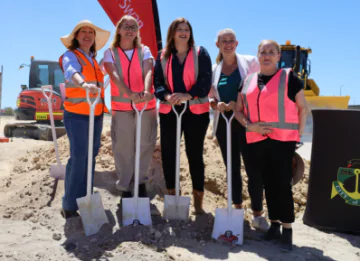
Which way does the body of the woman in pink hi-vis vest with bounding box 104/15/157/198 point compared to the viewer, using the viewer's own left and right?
facing the viewer

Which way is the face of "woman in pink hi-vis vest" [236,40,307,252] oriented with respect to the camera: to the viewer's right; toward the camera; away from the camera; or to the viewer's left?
toward the camera

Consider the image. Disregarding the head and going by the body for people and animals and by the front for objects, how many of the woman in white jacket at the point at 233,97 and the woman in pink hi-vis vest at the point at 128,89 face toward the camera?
2

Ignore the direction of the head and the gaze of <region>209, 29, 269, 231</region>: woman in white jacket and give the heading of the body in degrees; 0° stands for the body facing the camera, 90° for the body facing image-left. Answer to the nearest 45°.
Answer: approximately 0°

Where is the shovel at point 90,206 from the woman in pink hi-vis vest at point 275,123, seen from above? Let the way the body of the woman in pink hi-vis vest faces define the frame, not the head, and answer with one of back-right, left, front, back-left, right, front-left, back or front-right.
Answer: front-right

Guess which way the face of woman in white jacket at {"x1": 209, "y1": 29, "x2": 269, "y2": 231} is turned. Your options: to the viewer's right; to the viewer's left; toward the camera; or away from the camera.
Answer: toward the camera

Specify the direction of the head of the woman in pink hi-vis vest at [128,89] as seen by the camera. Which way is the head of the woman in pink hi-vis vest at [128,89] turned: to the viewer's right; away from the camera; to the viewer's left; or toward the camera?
toward the camera

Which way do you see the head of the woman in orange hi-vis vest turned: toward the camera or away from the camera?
toward the camera

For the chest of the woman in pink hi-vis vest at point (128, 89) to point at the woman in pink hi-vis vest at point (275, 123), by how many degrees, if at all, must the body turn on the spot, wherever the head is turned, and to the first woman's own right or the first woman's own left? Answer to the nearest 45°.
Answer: approximately 45° to the first woman's own left

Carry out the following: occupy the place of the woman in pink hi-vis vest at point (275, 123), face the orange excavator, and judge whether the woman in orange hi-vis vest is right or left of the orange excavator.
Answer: left

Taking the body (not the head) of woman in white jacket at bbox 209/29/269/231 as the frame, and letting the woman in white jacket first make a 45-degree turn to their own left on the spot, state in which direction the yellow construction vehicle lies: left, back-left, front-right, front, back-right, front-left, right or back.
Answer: back-left

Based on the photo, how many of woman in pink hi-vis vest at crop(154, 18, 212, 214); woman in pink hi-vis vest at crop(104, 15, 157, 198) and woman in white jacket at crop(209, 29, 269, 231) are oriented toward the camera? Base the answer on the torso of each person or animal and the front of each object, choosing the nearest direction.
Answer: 3

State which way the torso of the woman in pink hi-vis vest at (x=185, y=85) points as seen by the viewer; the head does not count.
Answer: toward the camera
